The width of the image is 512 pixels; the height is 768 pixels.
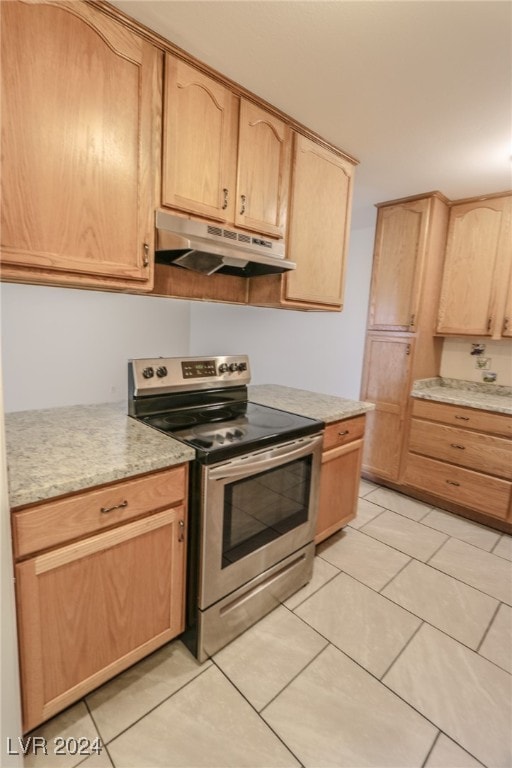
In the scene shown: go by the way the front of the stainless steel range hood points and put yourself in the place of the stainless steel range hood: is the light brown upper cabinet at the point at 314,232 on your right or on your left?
on your left

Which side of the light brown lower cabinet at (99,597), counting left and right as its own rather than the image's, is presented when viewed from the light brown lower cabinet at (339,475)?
left

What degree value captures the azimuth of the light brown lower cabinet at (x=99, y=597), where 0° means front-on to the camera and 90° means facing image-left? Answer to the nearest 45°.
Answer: approximately 315°

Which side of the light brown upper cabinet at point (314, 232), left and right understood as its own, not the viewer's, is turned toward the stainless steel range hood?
right

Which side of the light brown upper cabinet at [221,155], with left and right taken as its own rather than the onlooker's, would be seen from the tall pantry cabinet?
left

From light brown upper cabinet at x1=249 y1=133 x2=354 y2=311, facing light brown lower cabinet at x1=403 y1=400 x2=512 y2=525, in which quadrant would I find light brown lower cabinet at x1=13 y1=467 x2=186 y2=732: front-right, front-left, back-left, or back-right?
back-right

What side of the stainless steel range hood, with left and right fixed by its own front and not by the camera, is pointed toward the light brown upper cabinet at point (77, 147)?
right
